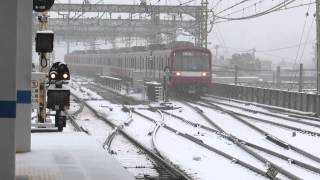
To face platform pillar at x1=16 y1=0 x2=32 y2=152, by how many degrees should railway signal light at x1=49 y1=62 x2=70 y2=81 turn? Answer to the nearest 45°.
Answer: approximately 45° to its right

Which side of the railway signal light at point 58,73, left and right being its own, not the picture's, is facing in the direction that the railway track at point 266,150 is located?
left

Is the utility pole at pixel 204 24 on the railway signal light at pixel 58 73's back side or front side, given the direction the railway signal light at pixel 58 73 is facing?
on the back side

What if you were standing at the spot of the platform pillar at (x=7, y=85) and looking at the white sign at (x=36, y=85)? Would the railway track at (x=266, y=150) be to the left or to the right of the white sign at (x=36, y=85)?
right

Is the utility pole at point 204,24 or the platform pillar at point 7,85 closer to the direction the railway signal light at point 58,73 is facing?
the platform pillar

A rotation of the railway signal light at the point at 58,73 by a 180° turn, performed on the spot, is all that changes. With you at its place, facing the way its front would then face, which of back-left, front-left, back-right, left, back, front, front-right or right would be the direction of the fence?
front-right

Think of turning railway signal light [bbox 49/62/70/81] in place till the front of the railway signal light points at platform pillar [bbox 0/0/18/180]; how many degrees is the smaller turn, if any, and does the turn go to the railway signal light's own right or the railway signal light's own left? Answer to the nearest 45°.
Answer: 0° — it already faces it

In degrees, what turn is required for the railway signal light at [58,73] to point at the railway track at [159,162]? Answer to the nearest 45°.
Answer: approximately 90° to its left
